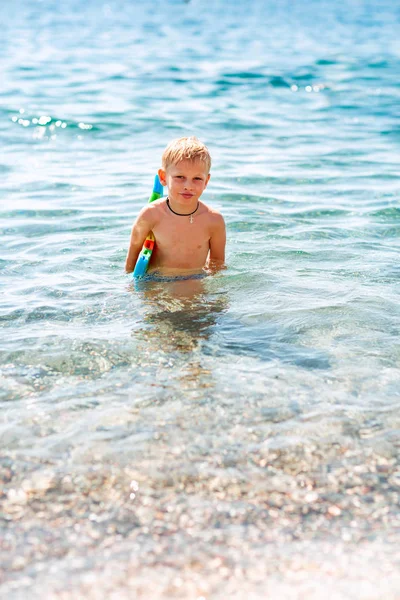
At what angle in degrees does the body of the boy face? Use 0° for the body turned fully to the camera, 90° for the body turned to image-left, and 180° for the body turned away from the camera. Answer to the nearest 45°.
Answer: approximately 0°
